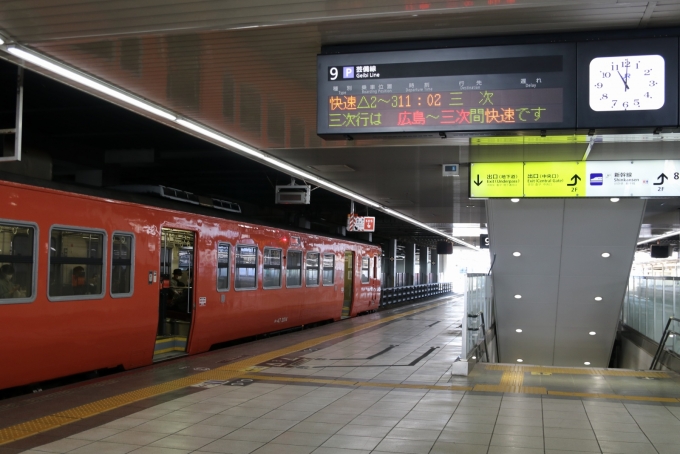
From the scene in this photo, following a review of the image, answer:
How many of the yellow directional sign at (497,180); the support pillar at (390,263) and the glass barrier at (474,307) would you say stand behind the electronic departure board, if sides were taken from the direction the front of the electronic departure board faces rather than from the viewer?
3

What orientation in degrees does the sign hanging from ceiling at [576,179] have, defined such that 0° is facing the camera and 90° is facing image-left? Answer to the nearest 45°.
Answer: approximately 0°

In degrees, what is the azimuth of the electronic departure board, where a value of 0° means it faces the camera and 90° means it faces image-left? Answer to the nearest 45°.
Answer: approximately 0°

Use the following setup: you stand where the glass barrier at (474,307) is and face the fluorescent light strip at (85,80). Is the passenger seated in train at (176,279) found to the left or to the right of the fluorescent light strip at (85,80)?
right

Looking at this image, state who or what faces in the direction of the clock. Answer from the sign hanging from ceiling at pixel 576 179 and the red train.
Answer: the sign hanging from ceiling

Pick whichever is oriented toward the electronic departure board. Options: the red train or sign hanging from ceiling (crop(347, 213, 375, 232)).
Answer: the sign hanging from ceiling
